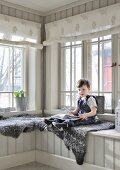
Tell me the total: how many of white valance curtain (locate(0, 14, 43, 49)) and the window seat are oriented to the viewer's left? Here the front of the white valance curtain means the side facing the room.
0

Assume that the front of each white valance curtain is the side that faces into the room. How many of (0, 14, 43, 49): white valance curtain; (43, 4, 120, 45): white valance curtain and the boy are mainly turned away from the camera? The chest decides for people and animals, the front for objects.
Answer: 0

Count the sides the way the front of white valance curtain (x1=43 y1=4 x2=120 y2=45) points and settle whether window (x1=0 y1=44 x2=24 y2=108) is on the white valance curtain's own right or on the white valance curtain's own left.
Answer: on the white valance curtain's own right

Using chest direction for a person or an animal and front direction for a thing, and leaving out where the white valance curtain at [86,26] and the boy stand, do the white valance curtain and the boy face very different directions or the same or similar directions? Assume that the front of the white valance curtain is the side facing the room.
same or similar directions

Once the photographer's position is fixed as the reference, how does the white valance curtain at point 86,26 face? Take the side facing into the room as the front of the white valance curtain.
facing the viewer and to the left of the viewer

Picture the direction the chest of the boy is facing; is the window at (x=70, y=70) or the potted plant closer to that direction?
the potted plant

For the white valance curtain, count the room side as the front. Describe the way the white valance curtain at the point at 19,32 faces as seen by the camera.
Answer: facing the viewer and to the right of the viewer

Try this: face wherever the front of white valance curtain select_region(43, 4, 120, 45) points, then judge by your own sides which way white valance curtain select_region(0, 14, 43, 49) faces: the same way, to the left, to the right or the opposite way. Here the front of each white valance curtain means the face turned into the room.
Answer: to the left

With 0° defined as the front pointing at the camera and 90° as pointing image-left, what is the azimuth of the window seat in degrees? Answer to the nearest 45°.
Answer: approximately 0°
